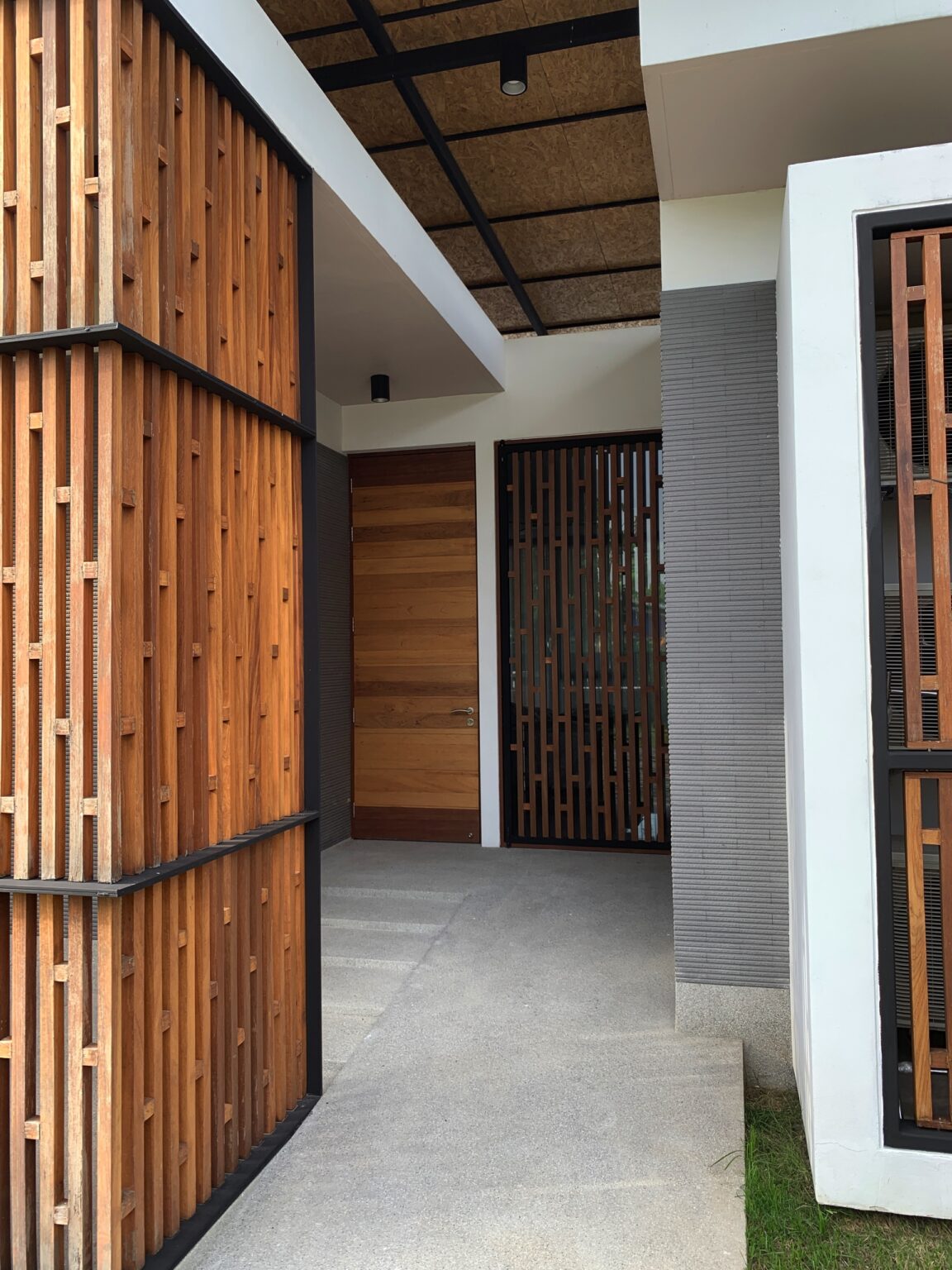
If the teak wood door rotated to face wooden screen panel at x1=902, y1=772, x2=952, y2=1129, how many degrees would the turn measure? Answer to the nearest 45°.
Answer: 0° — it already faces it

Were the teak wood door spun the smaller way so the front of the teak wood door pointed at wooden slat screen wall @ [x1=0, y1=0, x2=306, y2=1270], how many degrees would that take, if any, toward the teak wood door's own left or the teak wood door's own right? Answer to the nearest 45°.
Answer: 0° — it already faces it

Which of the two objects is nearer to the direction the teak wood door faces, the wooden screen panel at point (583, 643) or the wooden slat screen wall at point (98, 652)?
the wooden slat screen wall

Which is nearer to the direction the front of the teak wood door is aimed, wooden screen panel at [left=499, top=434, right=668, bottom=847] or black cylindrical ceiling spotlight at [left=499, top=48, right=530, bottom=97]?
the black cylindrical ceiling spotlight

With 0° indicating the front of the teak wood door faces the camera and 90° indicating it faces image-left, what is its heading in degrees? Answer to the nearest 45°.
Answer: approximately 0°

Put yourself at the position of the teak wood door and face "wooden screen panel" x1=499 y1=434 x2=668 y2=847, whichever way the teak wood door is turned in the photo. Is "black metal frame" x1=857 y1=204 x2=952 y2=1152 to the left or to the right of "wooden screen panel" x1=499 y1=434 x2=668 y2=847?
right

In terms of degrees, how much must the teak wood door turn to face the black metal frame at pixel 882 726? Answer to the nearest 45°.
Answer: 0° — it already faces it

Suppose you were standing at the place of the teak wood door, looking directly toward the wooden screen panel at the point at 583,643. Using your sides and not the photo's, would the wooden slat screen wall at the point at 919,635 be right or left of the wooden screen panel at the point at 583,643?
right
